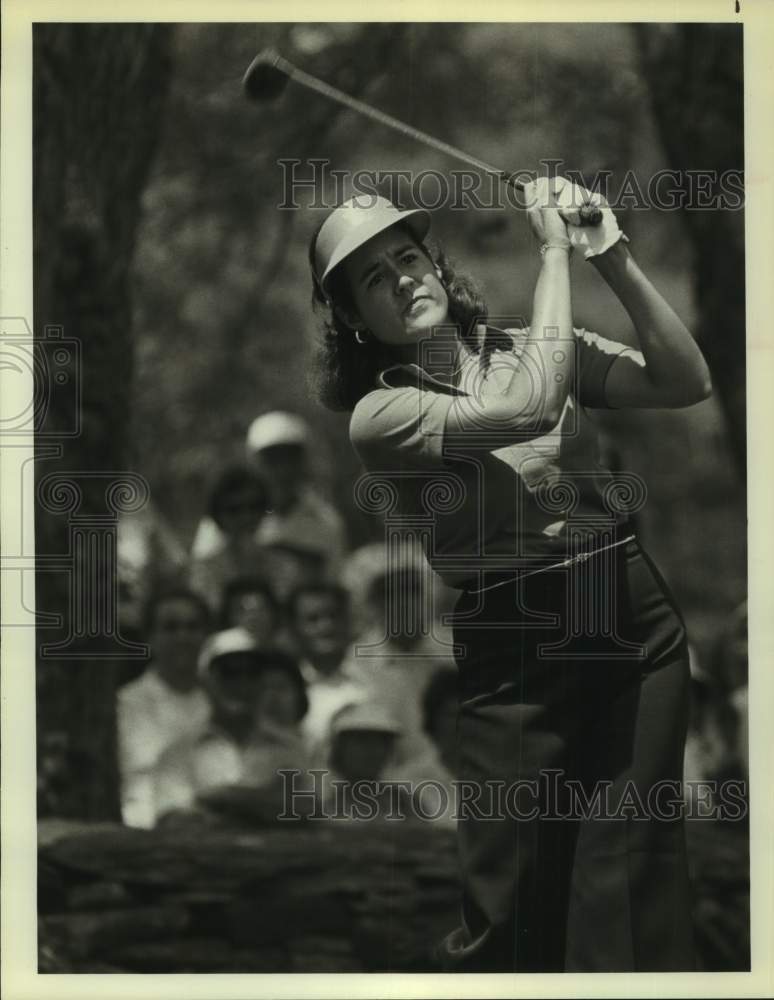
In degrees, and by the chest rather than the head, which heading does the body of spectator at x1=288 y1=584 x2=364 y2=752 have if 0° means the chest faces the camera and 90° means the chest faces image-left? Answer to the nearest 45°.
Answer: approximately 0°

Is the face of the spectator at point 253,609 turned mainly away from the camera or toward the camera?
toward the camera

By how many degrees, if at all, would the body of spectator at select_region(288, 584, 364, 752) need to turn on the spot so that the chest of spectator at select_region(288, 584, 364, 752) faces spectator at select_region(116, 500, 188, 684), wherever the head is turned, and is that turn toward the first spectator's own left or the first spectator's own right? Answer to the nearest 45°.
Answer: approximately 90° to the first spectator's own right
